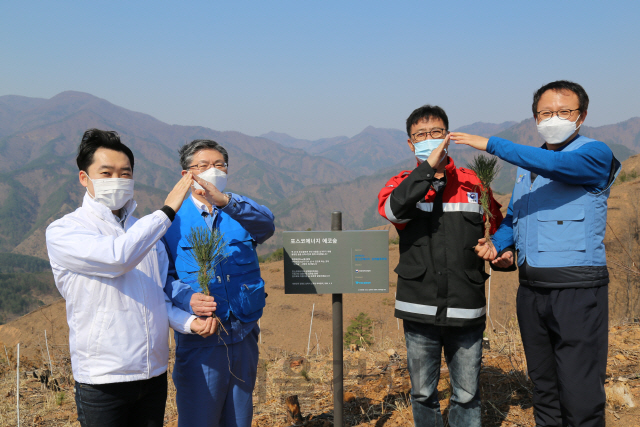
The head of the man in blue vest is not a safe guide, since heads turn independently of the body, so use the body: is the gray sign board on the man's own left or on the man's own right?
on the man's own right

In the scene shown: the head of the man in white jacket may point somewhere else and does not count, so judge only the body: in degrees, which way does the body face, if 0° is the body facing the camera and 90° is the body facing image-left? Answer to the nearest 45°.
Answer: approximately 315°

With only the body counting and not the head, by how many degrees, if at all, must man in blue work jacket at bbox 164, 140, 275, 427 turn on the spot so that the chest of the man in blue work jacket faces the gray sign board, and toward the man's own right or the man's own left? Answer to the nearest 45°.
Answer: approximately 135° to the man's own left

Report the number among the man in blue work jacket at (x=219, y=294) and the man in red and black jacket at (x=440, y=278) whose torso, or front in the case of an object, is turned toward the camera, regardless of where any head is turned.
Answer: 2

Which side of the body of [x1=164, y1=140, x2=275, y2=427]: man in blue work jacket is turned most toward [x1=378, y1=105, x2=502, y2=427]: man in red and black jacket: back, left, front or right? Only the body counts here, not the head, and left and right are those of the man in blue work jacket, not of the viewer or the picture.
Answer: left

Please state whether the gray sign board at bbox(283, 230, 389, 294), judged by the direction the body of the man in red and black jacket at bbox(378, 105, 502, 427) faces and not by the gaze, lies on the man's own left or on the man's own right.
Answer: on the man's own right
